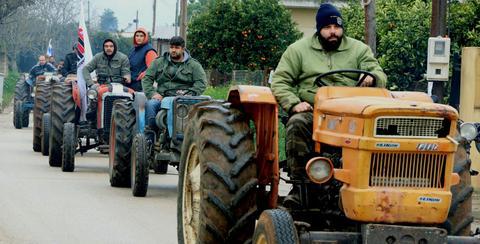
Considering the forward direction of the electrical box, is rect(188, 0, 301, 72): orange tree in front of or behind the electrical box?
behind

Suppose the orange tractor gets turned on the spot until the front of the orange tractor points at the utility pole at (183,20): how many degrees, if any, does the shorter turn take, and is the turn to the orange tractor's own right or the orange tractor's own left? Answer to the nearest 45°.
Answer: approximately 135° to the orange tractor's own left

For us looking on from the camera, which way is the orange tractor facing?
facing the viewer and to the right of the viewer

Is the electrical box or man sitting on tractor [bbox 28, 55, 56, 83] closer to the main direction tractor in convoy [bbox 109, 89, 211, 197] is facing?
the electrical box

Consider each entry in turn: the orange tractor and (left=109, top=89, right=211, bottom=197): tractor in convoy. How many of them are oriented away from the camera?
0

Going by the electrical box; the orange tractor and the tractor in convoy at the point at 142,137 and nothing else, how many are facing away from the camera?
0

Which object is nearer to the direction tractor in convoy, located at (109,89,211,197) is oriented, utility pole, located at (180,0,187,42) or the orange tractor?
the orange tractor

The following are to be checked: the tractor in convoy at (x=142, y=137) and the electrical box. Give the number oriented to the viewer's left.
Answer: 0

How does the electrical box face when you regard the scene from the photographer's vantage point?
facing the viewer
